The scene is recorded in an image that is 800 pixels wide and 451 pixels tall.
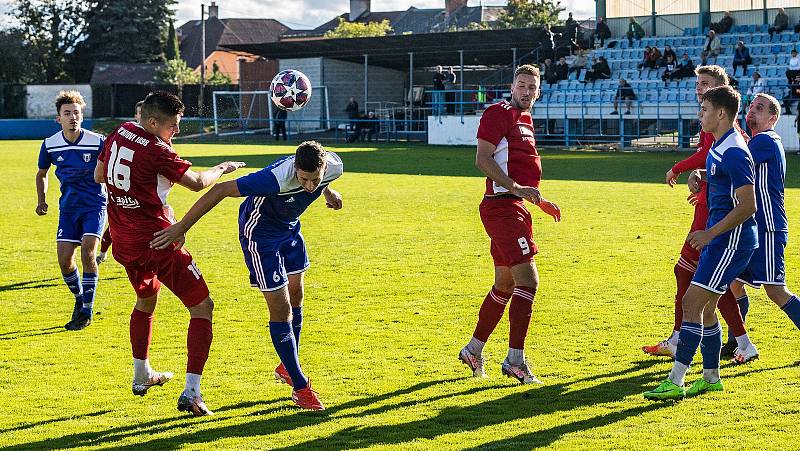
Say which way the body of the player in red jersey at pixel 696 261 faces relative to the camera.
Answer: to the viewer's left

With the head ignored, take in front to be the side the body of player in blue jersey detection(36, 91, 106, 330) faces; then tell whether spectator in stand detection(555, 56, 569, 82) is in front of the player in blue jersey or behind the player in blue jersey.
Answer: behind

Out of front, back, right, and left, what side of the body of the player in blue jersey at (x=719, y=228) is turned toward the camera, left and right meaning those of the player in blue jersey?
left

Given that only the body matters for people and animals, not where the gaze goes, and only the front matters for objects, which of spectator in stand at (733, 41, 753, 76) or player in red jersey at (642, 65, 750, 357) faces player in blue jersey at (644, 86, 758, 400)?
the spectator in stand

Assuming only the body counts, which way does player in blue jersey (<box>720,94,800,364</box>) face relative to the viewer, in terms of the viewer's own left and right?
facing to the left of the viewer

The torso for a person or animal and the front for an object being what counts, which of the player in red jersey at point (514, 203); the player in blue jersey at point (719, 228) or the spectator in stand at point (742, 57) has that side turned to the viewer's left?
the player in blue jersey

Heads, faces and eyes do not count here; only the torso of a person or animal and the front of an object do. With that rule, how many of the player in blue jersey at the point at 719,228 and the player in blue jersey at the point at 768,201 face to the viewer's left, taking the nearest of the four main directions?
2

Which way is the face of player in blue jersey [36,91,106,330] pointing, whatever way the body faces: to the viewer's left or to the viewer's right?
to the viewer's right

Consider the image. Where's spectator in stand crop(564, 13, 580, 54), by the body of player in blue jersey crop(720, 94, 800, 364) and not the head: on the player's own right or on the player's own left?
on the player's own right

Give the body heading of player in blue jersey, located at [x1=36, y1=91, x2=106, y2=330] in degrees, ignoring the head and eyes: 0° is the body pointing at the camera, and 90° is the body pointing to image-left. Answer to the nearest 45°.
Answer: approximately 0°

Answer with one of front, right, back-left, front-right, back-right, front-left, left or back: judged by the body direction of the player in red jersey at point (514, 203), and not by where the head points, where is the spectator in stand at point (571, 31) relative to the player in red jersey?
back-left
